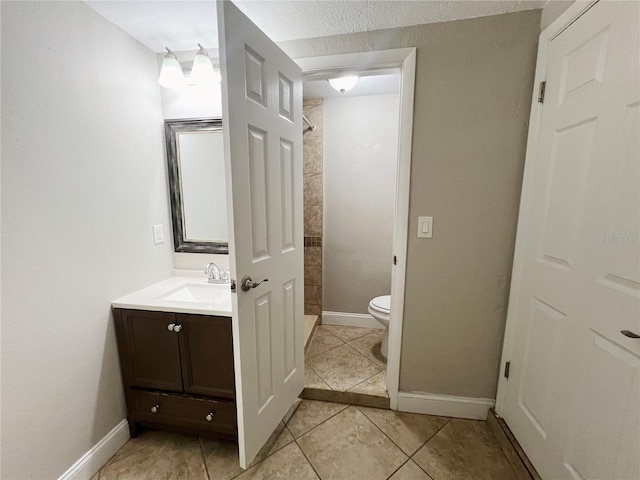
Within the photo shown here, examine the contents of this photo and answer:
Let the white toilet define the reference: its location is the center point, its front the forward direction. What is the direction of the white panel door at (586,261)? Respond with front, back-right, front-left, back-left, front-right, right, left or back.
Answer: back-left

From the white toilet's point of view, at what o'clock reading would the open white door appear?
The open white door is roughly at 10 o'clock from the white toilet.

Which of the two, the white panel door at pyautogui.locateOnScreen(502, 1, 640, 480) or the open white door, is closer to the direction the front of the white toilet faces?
the open white door

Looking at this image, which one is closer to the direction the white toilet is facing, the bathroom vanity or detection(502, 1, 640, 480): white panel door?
the bathroom vanity

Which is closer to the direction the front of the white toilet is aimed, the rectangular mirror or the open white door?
the rectangular mirror

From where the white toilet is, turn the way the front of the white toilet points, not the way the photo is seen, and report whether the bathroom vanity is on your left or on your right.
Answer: on your left

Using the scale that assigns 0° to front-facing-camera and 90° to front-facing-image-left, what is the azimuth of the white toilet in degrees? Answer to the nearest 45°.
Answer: approximately 90°

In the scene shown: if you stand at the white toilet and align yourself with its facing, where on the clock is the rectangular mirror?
The rectangular mirror is roughly at 11 o'clock from the white toilet.

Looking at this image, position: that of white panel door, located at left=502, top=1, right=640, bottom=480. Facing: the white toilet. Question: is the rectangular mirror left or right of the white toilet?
left
